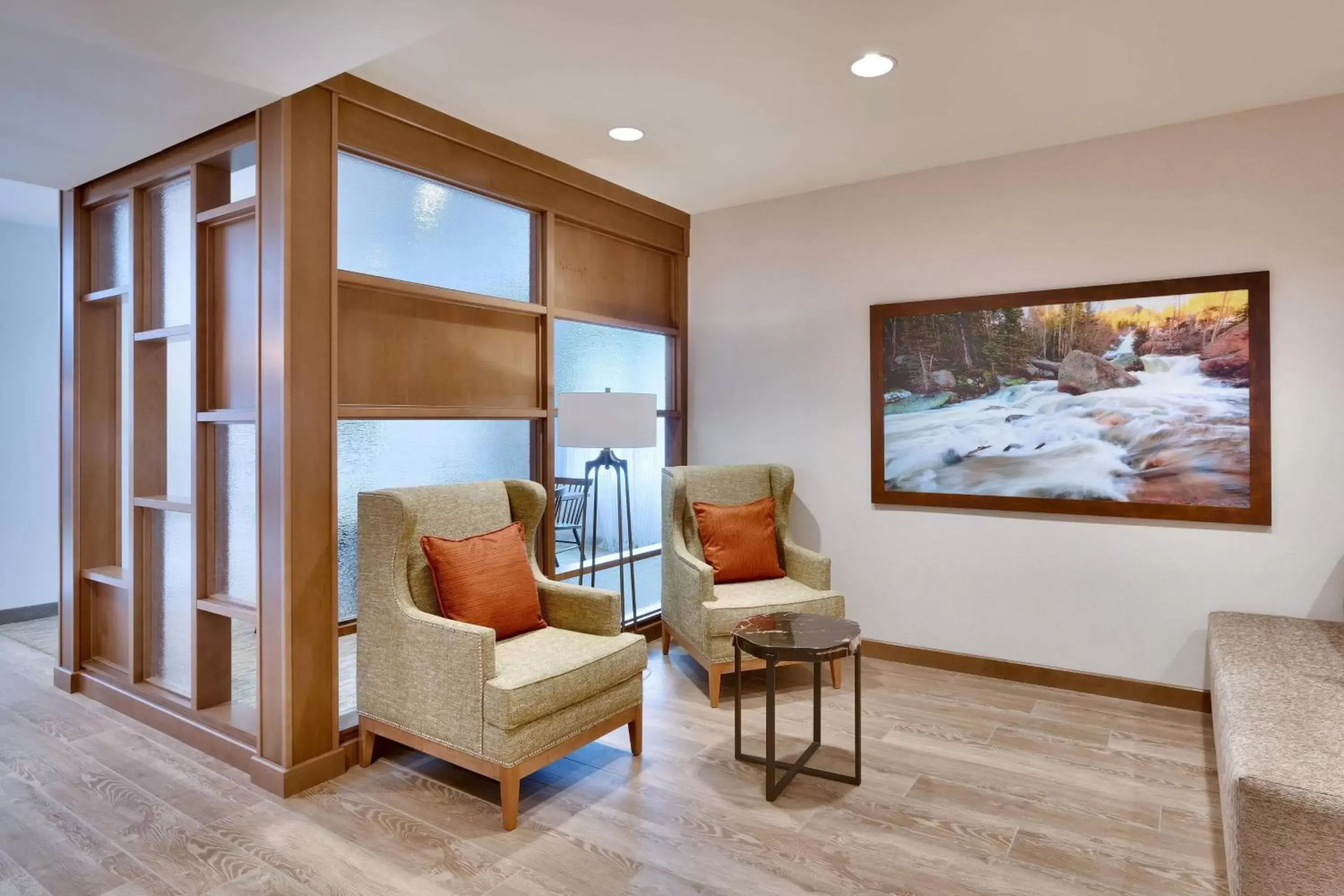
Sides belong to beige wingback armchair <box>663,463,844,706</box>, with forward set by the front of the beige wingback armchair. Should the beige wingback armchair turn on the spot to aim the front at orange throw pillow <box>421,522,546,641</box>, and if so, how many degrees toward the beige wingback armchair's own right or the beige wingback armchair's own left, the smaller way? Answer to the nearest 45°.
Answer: approximately 90° to the beige wingback armchair's own right

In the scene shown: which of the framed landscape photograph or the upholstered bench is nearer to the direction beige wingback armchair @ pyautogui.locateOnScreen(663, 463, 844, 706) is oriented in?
the upholstered bench

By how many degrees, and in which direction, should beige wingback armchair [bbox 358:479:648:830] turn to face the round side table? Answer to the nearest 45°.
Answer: approximately 45° to its left

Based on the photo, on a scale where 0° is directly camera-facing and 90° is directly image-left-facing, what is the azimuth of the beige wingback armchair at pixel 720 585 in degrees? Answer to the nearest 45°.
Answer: approximately 315°

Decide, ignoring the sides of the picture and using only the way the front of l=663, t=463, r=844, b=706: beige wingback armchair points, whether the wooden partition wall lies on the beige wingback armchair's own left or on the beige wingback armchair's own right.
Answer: on the beige wingback armchair's own right
